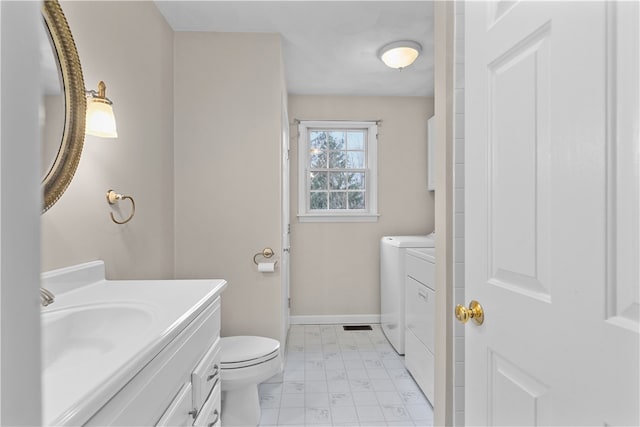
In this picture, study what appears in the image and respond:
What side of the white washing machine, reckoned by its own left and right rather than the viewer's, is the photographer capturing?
left

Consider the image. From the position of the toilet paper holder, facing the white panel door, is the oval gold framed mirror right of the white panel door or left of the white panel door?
right

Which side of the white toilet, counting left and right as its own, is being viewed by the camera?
right

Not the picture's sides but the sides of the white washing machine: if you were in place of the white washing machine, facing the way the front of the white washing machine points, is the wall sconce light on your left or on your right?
on your left

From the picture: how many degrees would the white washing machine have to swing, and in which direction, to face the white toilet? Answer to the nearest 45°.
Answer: approximately 45° to its left

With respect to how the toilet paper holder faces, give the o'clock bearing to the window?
The window is roughly at 7 o'clock from the toilet paper holder.

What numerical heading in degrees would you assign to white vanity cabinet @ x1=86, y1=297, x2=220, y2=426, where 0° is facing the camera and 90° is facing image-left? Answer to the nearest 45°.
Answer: approximately 270°
